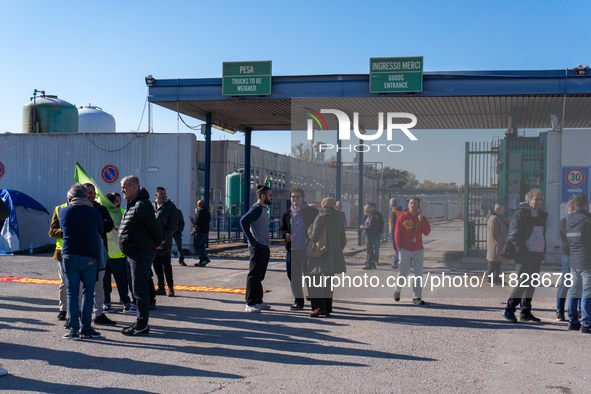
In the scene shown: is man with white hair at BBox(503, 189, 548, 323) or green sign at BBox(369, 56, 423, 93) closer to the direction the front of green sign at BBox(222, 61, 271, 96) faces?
the man with white hair

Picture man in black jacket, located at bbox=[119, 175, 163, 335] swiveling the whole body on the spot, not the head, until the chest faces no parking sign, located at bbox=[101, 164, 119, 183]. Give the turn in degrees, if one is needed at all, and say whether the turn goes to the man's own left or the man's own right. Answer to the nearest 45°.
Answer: approximately 90° to the man's own right

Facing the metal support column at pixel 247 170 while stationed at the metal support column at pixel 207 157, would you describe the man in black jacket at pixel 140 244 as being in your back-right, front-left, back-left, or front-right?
back-right

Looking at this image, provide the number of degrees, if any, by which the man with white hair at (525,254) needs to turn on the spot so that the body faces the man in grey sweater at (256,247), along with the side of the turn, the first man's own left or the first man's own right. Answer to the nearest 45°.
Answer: approximately 135° to the first man's own right

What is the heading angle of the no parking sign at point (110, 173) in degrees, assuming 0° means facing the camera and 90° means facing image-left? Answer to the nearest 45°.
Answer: approximately 0°

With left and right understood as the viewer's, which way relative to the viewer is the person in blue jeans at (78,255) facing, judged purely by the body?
facing away from the viewer

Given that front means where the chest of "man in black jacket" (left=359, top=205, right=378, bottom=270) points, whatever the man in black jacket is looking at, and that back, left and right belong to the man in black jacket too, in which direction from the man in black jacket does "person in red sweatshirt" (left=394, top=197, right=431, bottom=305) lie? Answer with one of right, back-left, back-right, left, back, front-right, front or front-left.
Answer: left

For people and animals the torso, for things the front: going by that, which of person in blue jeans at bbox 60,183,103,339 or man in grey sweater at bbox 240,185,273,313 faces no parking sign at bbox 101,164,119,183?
the person in blue jeans
